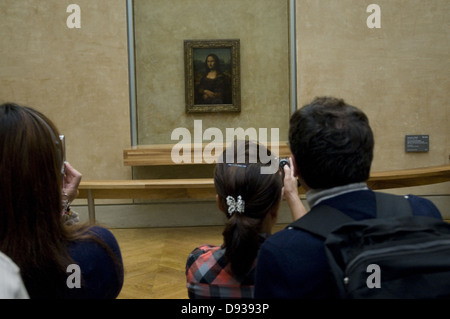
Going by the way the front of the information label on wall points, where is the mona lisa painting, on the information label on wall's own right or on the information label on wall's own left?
on the information label on wall's own right

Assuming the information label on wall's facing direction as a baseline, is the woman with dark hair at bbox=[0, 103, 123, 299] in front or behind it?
in front

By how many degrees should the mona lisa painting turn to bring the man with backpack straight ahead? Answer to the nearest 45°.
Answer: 0° — it already faces them

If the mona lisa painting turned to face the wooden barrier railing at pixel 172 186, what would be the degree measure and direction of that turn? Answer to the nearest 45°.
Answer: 0° — it already faces it

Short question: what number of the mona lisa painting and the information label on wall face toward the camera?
2

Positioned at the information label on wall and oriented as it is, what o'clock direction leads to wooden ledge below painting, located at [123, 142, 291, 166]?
The wooden ledge below painting is roughly at 2 o'clock from the information label on wall.

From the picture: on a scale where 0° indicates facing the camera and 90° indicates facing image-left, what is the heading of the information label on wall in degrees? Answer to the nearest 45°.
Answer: approximately 0°

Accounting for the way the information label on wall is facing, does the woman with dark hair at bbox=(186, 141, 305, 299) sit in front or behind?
in front

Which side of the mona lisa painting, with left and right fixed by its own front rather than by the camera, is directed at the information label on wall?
left

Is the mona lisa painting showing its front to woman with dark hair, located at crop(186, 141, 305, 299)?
yes

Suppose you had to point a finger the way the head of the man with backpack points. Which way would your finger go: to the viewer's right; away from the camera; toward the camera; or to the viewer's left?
away from the camera
